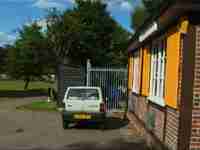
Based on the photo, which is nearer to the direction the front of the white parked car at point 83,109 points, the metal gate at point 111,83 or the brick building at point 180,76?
the metal gate

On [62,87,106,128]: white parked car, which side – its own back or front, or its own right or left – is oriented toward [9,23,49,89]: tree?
front

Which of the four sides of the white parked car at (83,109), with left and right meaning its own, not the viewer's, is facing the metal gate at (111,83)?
front

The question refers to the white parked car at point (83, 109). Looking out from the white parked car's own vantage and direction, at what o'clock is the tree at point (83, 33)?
The tree is roughly at 12 o'clock from the white parked car.

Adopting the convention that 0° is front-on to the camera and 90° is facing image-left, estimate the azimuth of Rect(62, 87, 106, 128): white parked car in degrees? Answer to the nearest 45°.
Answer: approximately 180°

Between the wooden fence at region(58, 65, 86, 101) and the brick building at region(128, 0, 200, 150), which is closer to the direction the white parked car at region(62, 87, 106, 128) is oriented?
the wooden fence

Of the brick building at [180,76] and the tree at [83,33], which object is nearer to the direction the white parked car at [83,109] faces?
the tree

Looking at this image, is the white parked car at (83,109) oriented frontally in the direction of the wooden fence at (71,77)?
yes
